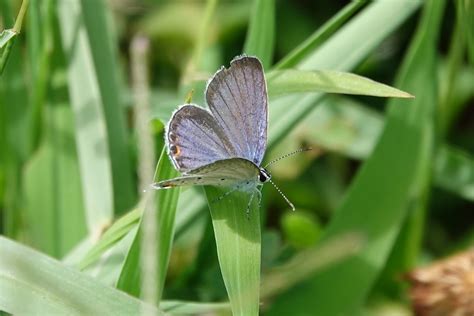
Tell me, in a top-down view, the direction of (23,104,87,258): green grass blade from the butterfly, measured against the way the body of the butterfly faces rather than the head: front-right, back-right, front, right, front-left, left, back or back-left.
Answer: back-left

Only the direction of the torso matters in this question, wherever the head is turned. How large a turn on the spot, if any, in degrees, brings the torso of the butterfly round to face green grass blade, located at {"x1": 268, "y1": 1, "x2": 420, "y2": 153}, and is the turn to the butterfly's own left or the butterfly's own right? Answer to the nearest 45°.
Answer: approximately 45° to the butterfly's own left

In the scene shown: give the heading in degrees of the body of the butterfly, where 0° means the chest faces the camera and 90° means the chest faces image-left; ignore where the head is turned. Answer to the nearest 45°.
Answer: approximately 270°

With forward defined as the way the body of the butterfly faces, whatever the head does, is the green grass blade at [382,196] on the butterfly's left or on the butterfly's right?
on the butterfly's left
